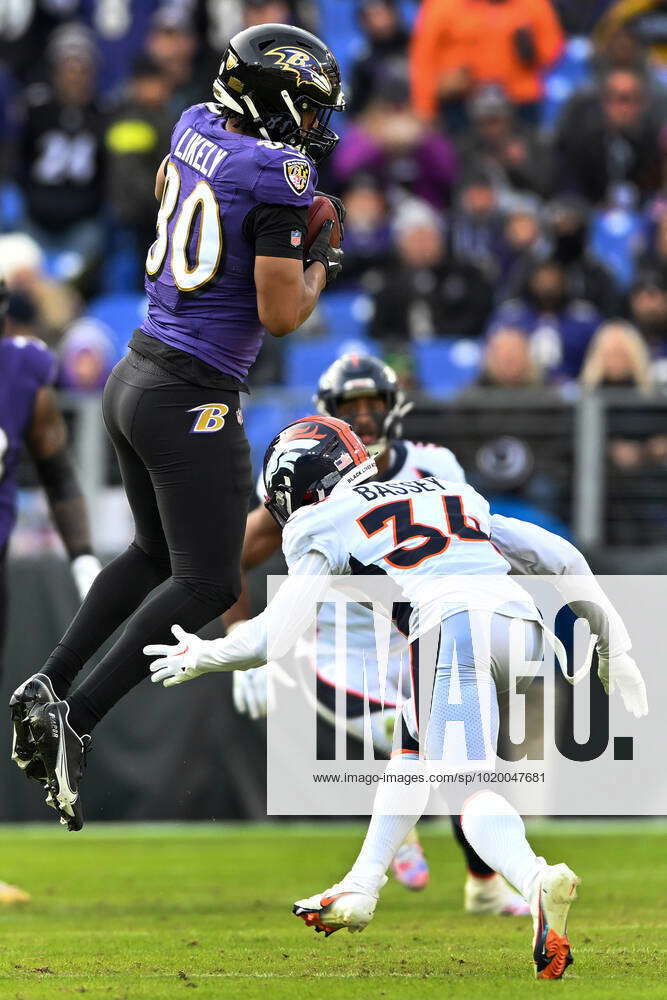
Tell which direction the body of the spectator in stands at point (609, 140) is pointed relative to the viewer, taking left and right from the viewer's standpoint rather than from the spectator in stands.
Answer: facing the viewer

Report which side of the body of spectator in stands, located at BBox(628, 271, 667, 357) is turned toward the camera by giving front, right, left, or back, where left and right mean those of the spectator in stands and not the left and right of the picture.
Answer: front

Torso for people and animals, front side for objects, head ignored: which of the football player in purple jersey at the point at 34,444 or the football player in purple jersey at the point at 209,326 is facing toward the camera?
the football player in purple jersey at the point at 34,444

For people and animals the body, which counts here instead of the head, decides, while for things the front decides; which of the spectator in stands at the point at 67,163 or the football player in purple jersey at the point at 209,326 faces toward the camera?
the spectator in stands

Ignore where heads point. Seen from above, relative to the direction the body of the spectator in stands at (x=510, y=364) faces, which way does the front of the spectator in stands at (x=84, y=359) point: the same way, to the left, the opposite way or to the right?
the same way

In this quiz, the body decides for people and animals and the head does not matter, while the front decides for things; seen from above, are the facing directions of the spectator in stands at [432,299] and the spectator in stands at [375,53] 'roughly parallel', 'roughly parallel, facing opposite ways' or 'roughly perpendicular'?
roughly parallel

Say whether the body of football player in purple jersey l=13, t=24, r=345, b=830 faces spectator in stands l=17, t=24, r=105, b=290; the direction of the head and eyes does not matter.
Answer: no

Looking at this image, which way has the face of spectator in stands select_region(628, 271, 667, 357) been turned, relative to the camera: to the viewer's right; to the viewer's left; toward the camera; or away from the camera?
toward the camera

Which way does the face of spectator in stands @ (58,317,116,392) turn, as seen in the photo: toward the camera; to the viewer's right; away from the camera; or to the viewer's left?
toward the camera

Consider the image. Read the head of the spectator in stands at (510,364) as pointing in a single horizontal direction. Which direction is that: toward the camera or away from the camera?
toward the camera

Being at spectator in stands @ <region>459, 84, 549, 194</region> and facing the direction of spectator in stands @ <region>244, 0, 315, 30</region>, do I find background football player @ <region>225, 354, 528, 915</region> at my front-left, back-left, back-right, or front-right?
back-left

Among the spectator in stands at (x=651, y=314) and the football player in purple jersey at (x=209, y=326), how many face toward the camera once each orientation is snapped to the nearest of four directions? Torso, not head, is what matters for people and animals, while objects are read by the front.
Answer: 1

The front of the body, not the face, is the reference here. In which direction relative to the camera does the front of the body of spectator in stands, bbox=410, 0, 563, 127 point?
toward the camera

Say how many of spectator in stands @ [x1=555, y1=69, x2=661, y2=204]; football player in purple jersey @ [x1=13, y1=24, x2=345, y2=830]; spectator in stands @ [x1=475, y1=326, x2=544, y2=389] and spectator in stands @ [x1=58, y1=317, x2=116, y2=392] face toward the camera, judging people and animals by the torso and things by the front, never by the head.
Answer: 3

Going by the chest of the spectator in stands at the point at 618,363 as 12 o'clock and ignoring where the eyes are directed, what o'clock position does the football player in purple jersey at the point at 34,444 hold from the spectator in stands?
The football player in purple jersey is roughly at 1 o'clock from the spectator in stands.

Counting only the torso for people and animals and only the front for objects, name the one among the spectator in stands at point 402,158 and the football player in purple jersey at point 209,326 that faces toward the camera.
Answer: the spectator in stands

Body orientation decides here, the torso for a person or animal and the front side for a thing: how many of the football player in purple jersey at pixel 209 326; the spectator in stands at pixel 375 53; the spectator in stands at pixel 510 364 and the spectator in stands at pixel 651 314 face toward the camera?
3

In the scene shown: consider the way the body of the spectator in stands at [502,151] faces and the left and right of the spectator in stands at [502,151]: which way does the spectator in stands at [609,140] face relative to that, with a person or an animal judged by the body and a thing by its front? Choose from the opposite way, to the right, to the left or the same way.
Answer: the same way

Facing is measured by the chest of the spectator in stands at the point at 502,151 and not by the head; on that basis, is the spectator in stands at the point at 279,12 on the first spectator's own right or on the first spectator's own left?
on the first spectator's own right

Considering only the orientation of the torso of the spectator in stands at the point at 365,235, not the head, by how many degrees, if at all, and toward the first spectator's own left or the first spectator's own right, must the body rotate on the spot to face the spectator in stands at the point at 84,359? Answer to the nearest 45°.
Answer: approximately 45° to the first spectator's own right

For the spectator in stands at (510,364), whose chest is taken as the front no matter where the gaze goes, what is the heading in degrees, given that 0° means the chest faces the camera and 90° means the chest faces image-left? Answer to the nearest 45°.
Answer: approximately 0°
